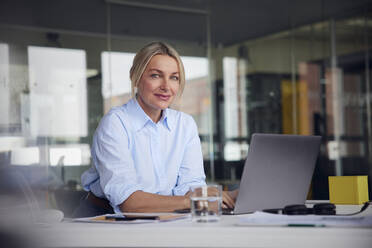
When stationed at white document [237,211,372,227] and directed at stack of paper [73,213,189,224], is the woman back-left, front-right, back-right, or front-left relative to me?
front-right

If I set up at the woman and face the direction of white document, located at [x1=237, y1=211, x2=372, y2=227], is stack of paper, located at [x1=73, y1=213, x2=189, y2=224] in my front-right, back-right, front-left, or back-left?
front-right

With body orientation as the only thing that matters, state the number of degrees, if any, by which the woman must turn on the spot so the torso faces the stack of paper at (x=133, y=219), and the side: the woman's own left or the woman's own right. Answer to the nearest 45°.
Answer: approximately 45° to the woman's own right

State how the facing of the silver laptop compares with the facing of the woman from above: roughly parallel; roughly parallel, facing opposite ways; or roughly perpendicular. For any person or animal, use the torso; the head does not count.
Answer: roughly parallel, facing opposite ways

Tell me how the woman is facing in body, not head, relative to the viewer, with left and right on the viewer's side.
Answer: facing the viewer and to the right of the viewer

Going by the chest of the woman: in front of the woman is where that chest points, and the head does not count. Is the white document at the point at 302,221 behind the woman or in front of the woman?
in front

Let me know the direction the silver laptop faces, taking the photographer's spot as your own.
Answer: facing away from the viewer and to the left of the viewer

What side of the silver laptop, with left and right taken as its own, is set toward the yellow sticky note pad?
right

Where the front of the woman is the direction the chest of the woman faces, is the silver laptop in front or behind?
in front

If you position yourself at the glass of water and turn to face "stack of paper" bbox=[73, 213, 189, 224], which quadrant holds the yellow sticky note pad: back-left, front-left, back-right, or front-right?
back-right

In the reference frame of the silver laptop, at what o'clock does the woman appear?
The woman is roughly at 12 o'clock from the silver laptop.

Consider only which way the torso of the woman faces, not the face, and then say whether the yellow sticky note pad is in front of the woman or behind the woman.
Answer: in front

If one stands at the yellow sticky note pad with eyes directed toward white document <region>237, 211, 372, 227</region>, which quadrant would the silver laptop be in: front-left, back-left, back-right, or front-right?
front-right
